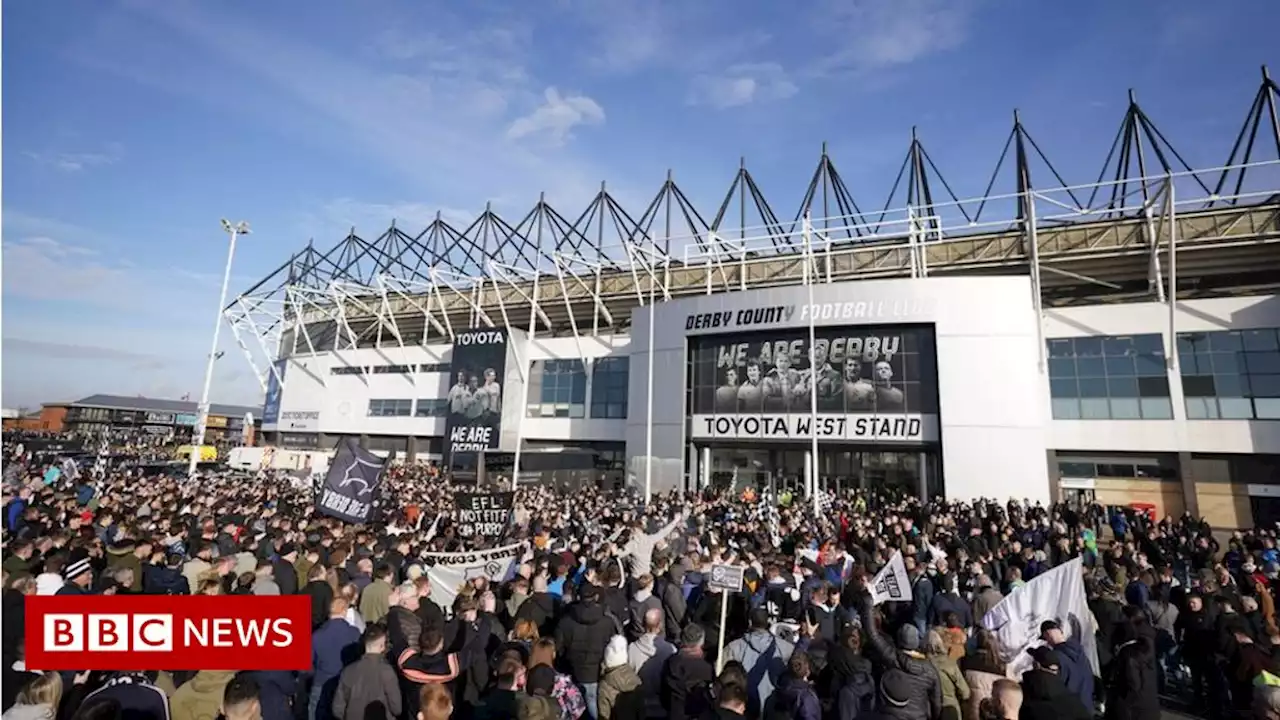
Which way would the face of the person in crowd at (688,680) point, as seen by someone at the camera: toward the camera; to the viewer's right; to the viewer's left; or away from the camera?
away from the camera

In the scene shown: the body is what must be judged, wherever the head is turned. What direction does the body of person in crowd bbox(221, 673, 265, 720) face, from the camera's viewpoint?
away from the camera

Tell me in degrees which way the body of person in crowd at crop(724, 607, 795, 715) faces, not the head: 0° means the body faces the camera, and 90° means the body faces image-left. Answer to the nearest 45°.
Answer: approximately 180°

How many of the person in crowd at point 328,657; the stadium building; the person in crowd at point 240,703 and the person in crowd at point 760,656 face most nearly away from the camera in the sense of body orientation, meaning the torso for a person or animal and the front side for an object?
3

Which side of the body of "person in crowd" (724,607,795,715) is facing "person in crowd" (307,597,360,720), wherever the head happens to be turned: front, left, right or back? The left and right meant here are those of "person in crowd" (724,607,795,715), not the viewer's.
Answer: left

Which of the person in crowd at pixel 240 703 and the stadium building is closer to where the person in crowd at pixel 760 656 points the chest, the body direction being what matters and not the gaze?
the stadium building

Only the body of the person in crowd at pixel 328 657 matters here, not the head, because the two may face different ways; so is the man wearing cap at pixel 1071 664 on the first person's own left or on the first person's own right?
on the first person's own right

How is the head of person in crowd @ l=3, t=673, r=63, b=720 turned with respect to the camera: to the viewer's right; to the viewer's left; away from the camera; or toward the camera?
away from the camera

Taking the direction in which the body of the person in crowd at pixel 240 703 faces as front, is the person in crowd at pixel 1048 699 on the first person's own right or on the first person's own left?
on the first person's own right

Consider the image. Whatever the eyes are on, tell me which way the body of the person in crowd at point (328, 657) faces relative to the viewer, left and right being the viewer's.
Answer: facing away from the viewer

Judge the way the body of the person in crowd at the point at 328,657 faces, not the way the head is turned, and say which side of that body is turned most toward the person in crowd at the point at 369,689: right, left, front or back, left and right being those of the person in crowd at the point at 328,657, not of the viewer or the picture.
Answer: back

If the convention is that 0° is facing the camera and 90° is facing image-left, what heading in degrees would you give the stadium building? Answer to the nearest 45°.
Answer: approximately 45°
